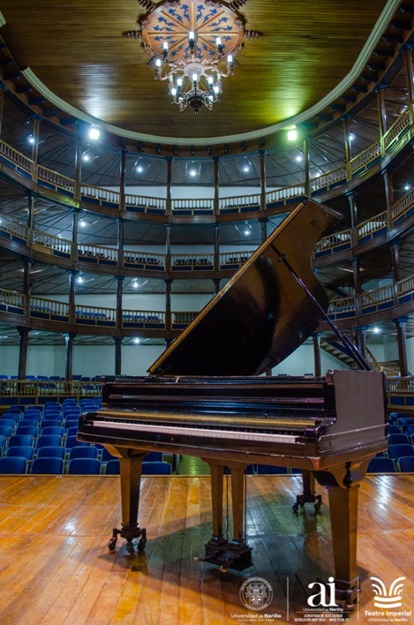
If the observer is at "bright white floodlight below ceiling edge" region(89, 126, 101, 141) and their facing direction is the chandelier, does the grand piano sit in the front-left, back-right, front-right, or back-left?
front-right

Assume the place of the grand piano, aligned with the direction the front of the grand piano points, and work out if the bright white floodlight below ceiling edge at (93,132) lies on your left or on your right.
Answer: on your right

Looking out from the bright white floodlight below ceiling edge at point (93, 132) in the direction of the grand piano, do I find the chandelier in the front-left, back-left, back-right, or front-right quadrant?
front-left

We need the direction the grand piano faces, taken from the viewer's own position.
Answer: facing the viewer and to the left of the viewer
